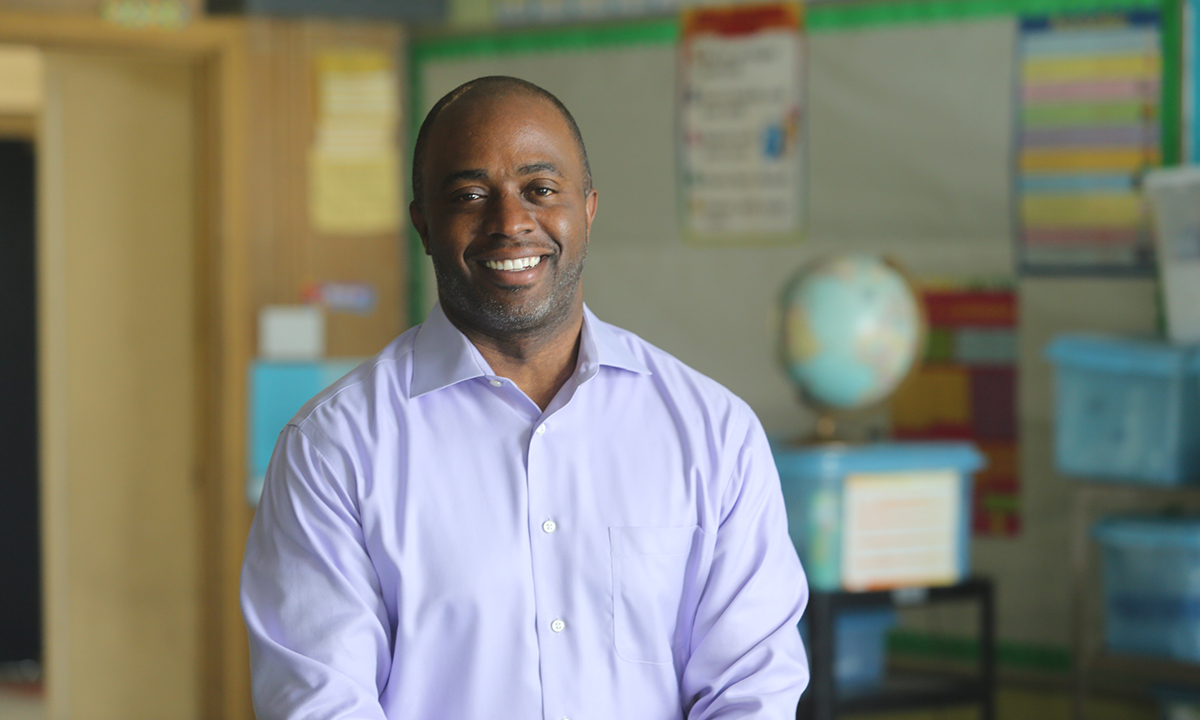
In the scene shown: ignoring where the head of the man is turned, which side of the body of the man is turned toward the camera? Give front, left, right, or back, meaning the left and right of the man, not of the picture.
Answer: front

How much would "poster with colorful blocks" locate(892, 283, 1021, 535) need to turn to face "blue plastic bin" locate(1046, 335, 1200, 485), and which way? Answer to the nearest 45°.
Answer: approximately 45° to its left

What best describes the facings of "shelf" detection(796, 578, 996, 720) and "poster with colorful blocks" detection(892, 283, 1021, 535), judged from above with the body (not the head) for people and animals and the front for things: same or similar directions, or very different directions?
same or similar directions

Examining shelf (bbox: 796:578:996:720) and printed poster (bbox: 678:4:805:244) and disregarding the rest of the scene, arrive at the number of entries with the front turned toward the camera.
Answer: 2

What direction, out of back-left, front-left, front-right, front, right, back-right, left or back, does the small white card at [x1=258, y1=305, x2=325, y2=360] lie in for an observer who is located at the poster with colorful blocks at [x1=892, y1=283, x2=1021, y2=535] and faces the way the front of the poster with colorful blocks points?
right

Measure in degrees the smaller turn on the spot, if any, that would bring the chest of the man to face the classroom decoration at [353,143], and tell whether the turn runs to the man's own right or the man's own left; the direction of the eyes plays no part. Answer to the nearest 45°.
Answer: approximately 180°

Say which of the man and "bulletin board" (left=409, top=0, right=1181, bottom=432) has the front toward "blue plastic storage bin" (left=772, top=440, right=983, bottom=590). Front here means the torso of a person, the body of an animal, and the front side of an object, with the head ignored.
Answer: the bulletin board

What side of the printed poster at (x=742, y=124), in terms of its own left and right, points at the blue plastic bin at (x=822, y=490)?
front

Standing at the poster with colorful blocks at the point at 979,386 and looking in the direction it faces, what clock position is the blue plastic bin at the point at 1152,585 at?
The blue plastic bin is roughly at 11 o'clock from the poster with colorful blocks.

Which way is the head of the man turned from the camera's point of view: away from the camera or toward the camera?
toward the camera

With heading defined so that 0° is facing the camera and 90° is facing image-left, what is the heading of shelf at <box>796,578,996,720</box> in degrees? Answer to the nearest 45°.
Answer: approximately 0°

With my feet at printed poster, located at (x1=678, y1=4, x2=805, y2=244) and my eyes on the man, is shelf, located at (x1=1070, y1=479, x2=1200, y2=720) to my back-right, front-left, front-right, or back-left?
front-left

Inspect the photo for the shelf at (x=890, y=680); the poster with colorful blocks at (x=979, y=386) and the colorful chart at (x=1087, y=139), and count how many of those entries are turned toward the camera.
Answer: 3

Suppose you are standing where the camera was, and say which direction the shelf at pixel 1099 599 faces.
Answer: facing the viewer

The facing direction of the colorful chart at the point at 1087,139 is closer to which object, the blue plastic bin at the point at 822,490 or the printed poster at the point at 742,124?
the blue plastic bin

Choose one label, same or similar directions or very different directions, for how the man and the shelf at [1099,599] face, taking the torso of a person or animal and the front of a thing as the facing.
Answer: same or similar directions

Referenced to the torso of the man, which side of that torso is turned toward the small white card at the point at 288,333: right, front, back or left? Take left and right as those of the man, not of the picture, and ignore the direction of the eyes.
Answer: back
